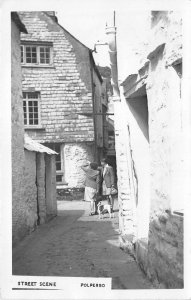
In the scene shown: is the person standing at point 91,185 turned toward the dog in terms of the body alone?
no

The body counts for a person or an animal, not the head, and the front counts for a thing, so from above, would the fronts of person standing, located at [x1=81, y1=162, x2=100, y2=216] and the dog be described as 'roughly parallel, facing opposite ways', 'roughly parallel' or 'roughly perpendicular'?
roughly perpendicular

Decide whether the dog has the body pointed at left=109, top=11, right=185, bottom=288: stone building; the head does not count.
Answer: no

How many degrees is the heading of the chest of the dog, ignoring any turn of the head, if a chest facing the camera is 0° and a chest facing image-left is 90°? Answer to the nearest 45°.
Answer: approximately 90°
